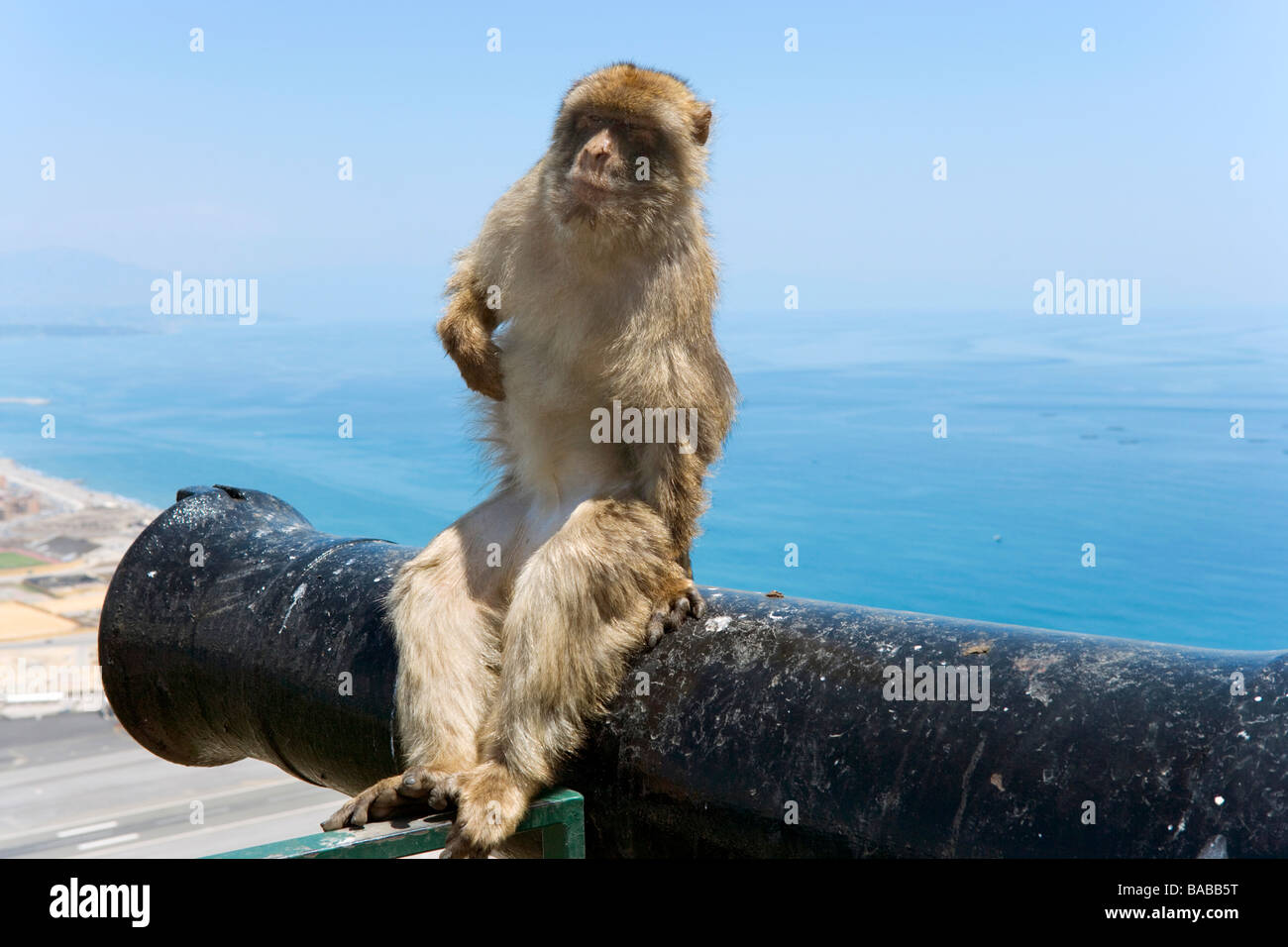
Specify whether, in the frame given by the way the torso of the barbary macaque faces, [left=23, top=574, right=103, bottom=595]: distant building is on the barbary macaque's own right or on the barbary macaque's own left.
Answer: on the barbary macaque's own right

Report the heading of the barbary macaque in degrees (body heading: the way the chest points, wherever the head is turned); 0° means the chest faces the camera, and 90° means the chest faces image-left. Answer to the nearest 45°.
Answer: approximately 45°

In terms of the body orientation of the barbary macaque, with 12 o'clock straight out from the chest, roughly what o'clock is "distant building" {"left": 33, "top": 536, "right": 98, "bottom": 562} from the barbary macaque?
The distant building is roughly at 4 o'clock from the barbary macaque.
